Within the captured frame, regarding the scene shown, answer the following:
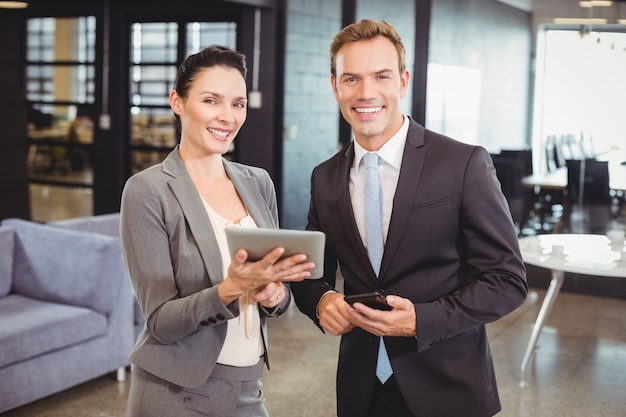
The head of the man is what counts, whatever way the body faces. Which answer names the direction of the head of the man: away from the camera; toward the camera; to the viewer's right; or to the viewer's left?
toward the camera

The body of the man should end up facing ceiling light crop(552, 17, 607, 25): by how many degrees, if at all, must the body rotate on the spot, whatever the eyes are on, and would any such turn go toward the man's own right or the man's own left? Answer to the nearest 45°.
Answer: approximately 135° to the man's own right

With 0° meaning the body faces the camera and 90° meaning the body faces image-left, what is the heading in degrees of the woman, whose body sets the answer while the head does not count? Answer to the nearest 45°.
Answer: approximately 315°

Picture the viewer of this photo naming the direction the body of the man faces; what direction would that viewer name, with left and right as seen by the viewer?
facing the viewer and to the left of the viewer

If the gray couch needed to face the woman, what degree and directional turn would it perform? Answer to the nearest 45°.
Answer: approximately 45° to its right

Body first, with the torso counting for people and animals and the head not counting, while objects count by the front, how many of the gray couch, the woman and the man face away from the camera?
0

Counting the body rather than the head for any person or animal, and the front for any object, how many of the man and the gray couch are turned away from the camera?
0

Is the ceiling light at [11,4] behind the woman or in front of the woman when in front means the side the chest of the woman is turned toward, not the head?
behind

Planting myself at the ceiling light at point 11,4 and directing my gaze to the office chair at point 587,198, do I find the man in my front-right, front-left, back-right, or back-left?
front-right

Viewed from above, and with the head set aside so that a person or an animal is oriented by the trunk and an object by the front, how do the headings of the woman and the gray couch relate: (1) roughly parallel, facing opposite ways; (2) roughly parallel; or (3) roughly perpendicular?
roughly parallel

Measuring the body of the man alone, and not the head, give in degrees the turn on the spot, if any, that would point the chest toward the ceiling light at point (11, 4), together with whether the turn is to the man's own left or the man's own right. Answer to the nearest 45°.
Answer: approximately 90° to the man's own right

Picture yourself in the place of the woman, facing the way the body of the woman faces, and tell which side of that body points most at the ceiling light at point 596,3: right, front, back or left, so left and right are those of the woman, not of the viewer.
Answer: left

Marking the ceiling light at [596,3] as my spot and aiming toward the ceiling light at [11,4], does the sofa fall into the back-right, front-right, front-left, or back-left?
front-left

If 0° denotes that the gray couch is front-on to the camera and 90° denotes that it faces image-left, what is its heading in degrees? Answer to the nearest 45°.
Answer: approximately 315°
